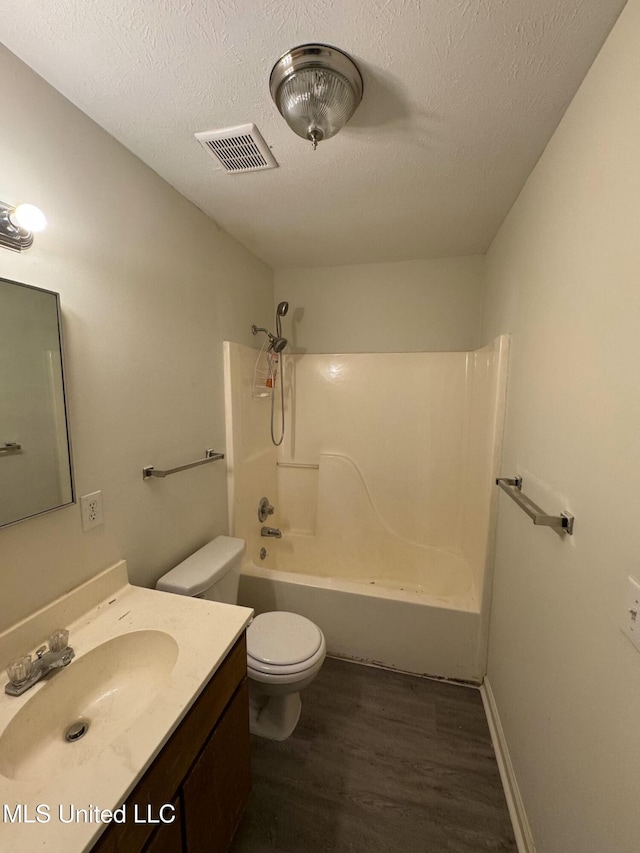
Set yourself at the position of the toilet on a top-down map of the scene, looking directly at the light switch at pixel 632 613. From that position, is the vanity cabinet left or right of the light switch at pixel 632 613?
right

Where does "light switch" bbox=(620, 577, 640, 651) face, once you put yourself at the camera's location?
facing the viewer and to the left of the viewer

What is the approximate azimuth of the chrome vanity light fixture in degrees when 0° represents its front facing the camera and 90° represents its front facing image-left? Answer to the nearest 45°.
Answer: approximately 315°

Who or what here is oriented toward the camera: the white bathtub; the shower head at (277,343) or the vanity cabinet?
the white bathtub

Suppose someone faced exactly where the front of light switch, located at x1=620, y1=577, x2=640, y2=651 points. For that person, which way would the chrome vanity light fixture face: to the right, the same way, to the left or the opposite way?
the opposite way

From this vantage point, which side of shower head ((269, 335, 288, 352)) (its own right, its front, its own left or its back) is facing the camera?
right

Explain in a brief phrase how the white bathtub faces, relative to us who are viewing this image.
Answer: facing the viewer
